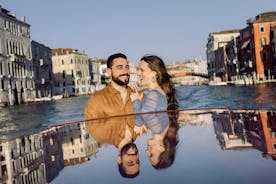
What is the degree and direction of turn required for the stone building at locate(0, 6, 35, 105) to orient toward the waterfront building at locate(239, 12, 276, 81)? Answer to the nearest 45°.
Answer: approximately 45° to its left

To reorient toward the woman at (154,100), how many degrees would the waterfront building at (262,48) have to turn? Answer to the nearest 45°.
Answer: approximately 45° to its left

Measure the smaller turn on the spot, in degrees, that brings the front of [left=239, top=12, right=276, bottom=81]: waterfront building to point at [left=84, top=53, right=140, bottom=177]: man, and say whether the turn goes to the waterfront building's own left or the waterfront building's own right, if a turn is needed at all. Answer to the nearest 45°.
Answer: approximately 45° to the waterfront building's own left

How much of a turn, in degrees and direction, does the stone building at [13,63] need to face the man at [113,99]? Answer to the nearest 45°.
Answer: approximately 45° to its right

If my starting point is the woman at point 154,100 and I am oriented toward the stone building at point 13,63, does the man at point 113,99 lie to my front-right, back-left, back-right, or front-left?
front-left

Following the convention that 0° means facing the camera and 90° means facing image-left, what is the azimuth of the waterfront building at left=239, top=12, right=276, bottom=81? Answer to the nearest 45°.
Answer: approximately 45°

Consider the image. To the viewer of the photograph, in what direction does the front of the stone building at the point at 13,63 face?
facing the viewer and to the right of the viewer

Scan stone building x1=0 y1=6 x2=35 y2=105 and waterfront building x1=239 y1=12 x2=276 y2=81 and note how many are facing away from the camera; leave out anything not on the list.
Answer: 0

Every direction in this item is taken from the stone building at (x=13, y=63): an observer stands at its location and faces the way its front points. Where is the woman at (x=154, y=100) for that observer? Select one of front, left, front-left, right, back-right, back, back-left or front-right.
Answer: front-right

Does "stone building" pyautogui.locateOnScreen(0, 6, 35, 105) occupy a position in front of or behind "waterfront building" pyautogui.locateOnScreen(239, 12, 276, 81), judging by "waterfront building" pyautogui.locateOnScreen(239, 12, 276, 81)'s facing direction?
in front
